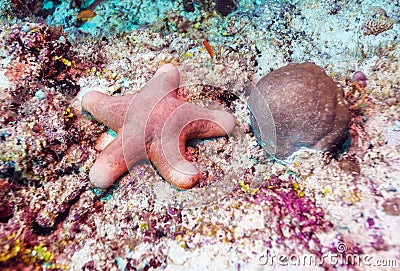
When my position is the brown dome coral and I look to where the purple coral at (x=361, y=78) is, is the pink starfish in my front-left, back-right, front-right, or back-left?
back-left

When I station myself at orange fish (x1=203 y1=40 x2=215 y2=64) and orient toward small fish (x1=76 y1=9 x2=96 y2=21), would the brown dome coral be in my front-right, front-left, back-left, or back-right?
back-left
